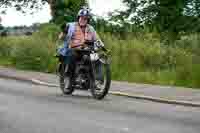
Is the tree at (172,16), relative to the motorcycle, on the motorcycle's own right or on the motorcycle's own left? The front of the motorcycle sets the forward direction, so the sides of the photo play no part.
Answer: on the motorcycle's own left

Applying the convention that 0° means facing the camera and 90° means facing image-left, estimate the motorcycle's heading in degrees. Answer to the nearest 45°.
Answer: approximately 315°

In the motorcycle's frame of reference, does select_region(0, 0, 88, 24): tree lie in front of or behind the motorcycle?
behind
